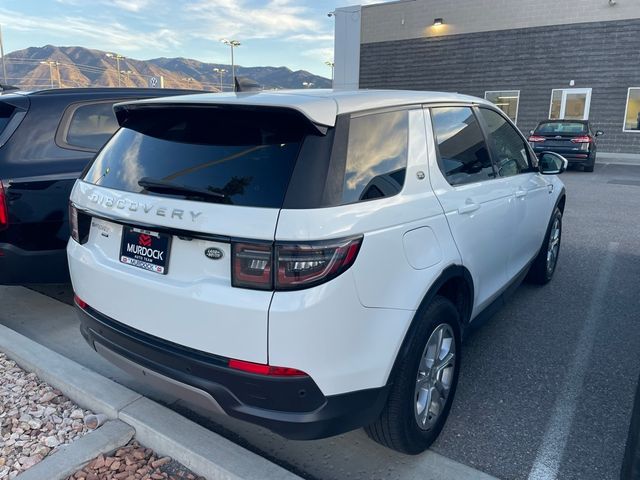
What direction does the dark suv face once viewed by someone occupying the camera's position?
facing away from the viewer and to the right of the viewer

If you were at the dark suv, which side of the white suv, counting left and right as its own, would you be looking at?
left

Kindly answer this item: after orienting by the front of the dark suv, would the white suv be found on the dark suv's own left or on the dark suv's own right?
on the dark suv's own right

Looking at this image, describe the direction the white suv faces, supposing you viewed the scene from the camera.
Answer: facing away from the viewer and to the right of the viewer

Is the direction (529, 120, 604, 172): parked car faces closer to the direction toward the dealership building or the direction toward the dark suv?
the dealership building

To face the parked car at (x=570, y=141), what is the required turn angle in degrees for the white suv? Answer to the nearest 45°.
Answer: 0° — it already faces it

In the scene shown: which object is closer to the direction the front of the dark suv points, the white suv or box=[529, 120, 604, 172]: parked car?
the parked car

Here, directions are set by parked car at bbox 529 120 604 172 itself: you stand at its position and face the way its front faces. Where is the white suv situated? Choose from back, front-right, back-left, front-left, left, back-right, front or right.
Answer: back

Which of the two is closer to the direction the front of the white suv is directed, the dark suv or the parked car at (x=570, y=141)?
the parked car

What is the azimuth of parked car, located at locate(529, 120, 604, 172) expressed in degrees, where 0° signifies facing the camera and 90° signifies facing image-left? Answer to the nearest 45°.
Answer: approximately 180°
